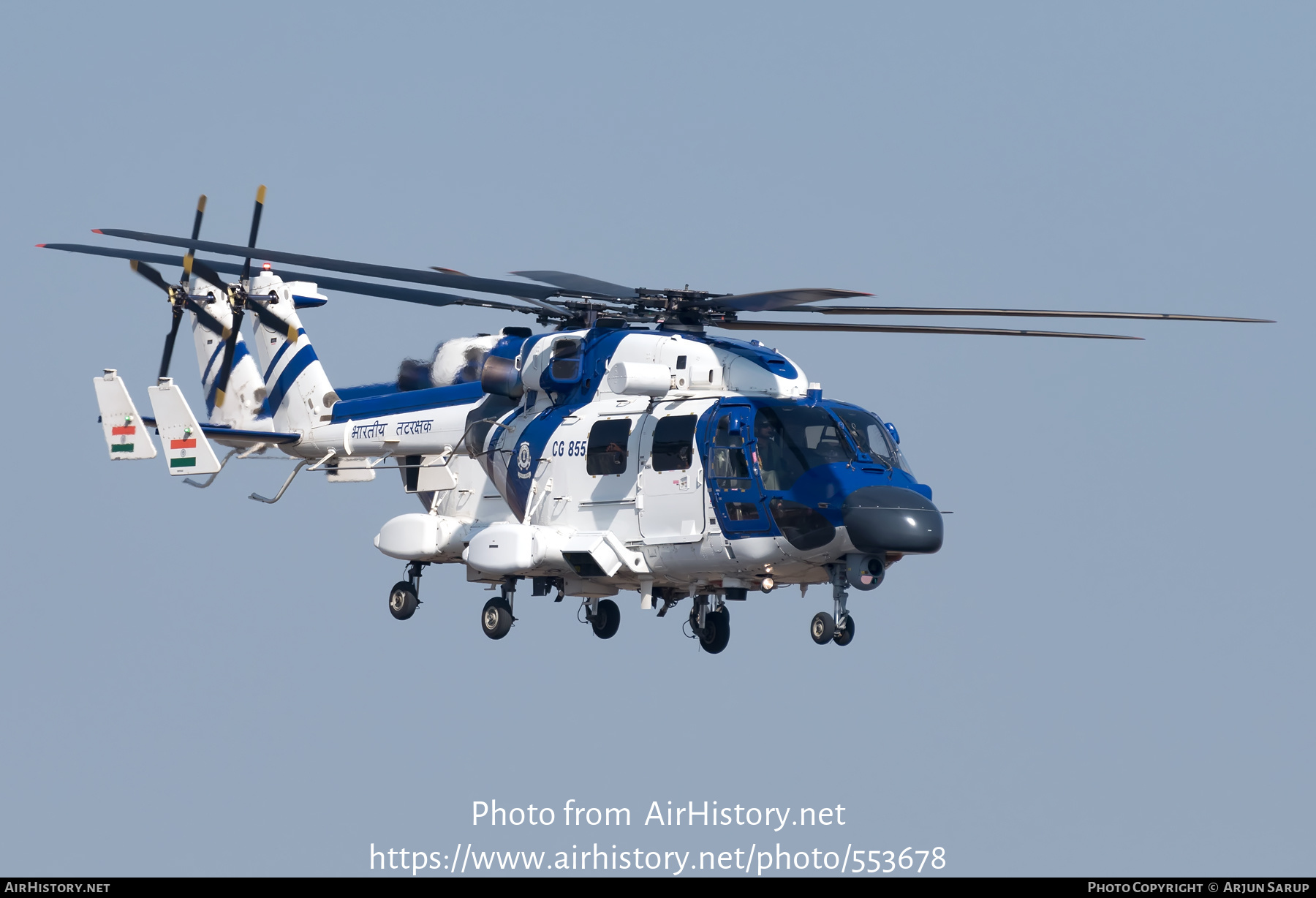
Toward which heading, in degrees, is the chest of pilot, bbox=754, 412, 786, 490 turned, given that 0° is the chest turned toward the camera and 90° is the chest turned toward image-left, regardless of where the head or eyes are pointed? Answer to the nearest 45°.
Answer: approximately 315°
